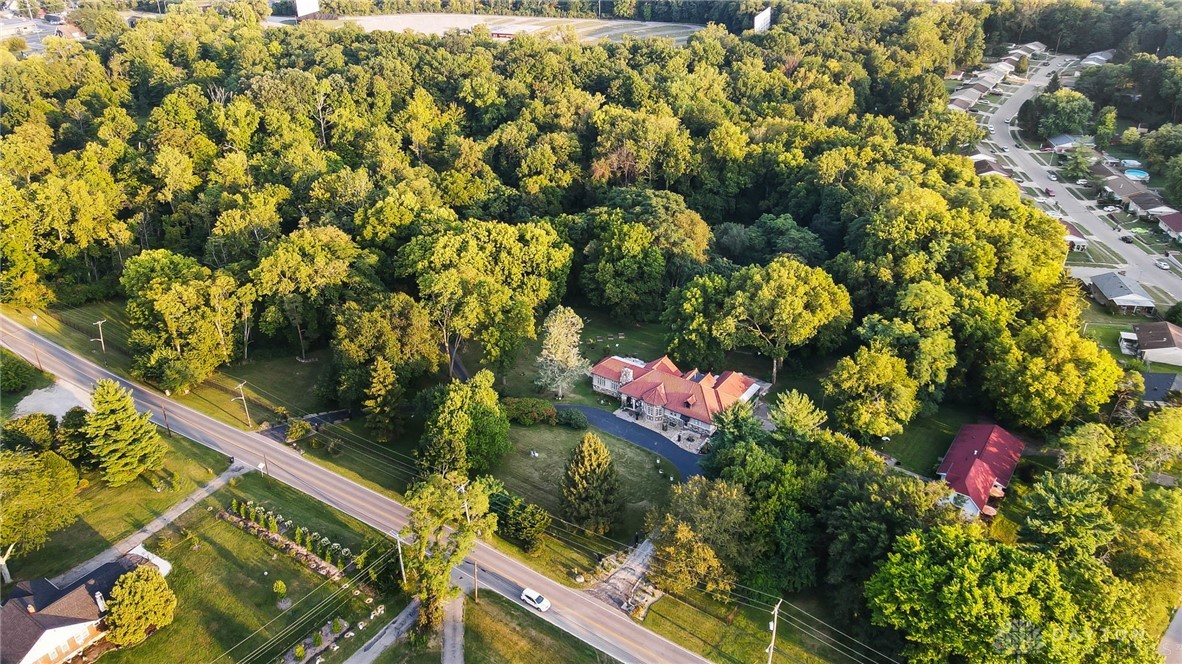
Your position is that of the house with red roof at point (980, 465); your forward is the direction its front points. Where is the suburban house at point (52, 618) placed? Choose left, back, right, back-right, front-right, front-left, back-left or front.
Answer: front

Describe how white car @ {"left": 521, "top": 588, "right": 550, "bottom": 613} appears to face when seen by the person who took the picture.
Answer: facing the viewer and to the right of the viewer

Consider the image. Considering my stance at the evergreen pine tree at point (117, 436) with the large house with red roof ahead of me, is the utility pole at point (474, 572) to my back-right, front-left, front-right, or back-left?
front-right

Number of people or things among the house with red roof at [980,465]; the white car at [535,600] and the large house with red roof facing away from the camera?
0

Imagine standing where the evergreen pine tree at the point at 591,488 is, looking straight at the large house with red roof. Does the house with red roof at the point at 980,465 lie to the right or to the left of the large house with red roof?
right

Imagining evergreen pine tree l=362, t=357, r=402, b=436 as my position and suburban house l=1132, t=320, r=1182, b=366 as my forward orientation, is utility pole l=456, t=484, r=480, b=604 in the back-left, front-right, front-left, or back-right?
front-right

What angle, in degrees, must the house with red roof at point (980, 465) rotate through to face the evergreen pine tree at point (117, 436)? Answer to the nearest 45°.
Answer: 0° — it already faces it

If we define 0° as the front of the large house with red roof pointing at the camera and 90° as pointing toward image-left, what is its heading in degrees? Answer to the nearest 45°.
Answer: approximately 45°

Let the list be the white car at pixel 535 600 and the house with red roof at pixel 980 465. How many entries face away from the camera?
0

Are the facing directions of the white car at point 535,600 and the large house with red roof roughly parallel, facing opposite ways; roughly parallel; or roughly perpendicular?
roughly perpendicular

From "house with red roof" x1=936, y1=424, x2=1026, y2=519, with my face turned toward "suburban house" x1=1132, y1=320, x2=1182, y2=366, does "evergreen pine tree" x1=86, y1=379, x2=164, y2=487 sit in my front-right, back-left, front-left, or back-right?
back-left
